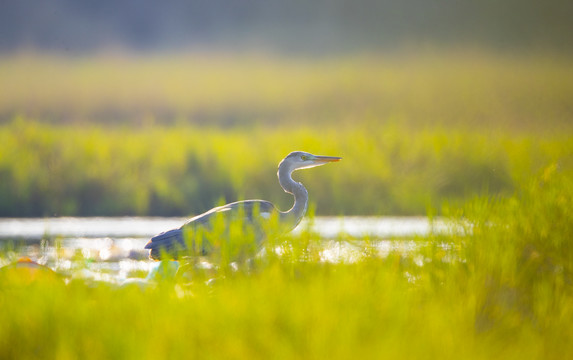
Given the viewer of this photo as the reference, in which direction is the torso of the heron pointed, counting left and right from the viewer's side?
facing to the right of the viewer
